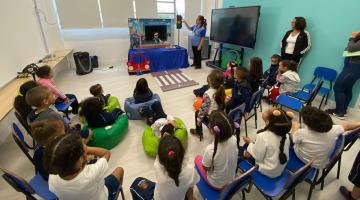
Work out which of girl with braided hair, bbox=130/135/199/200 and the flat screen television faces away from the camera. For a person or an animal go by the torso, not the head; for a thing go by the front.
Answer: the girl with braided hair

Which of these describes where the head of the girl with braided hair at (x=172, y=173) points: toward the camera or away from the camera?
away from the camera

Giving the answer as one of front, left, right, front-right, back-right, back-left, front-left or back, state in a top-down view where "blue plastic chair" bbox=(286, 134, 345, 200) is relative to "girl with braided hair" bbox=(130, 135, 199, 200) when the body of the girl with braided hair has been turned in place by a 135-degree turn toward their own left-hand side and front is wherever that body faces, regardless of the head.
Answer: back-left

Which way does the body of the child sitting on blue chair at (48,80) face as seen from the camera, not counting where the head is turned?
to the viewer's right

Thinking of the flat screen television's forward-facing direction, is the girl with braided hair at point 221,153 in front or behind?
in front

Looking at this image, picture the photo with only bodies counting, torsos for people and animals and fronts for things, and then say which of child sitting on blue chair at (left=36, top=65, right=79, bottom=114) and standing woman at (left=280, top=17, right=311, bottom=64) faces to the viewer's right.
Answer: the child sitting on blue chair

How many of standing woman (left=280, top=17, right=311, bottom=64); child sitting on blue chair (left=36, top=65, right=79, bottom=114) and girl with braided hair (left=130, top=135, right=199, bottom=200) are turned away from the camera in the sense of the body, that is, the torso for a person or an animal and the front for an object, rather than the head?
1
